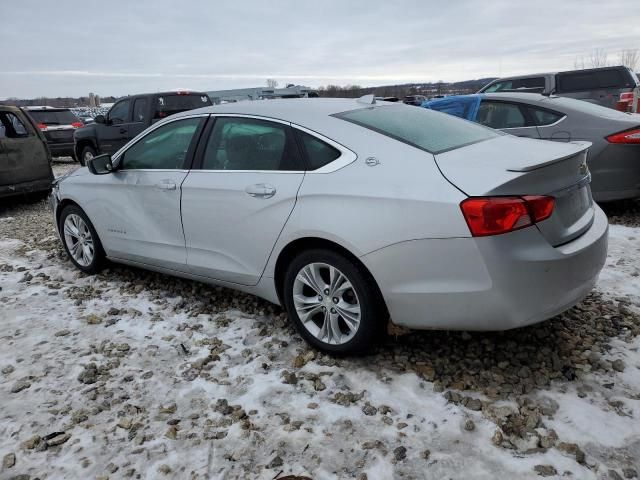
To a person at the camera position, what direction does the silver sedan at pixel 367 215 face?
facing away from the viewer and to the left of the viewer

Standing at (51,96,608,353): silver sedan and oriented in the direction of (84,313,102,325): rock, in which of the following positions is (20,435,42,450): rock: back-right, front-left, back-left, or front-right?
front-left

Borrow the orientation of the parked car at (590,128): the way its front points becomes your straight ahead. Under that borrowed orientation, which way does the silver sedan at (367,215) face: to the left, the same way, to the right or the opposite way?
the same way

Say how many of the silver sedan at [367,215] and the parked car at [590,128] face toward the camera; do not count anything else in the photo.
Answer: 0

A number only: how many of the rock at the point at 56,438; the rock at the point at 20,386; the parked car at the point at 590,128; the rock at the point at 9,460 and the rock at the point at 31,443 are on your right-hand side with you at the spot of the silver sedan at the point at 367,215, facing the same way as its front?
1

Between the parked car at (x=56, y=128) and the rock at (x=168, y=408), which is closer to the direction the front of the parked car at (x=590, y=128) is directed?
the parked car

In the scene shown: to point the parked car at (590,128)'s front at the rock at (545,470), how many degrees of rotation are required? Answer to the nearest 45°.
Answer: approximately 135° to its left

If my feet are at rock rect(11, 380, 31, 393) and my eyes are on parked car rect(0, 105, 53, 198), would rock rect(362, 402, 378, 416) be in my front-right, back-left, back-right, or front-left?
back-right

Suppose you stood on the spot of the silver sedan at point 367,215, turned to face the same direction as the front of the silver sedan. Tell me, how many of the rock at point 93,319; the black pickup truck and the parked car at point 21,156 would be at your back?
0

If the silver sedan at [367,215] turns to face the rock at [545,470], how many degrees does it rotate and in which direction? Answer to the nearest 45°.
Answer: approximately 180°

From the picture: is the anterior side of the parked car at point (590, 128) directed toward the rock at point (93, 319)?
no

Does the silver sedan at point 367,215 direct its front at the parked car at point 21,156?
yes

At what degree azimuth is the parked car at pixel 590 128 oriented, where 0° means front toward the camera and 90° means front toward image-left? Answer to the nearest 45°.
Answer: approximately 135°

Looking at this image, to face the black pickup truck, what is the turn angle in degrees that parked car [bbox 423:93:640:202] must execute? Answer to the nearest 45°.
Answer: approximately 45° to its left

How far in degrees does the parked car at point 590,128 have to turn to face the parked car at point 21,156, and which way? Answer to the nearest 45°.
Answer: approximately 45° to its left

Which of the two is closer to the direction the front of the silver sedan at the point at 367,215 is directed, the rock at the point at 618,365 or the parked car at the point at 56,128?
the parked car
